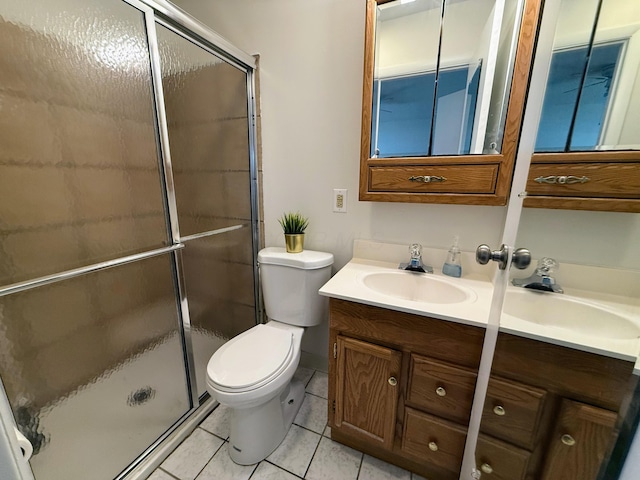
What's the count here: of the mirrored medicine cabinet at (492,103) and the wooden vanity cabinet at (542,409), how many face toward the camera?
2

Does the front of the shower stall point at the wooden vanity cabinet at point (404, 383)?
yes

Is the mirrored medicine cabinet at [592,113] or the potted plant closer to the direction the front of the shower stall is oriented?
the mirrored medicine cabinet

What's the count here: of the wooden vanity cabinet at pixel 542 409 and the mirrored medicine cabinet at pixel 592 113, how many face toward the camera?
2

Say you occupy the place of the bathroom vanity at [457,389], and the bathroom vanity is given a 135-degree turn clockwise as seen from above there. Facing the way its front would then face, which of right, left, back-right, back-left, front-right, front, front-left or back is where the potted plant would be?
front-left

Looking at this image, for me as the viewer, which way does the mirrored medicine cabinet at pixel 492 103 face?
facing the viewer

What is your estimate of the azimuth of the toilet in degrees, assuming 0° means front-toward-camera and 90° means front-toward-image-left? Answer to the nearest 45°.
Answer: approximately 45°

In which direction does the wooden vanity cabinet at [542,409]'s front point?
toward the camera

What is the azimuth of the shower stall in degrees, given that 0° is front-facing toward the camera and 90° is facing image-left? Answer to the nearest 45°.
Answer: approximately 315°

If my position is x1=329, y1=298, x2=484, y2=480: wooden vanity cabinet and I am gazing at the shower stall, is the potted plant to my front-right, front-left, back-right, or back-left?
front-right

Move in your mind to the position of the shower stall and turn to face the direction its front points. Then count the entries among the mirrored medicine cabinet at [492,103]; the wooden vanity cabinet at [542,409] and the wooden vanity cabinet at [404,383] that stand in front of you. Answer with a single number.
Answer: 3
